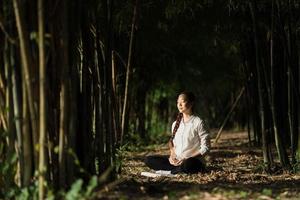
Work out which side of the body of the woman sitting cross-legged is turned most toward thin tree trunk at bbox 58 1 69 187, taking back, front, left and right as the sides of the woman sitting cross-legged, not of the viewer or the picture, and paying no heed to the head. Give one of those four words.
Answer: front

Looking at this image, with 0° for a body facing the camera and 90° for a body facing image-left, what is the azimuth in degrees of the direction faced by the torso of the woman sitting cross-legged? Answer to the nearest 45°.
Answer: approximately 45°

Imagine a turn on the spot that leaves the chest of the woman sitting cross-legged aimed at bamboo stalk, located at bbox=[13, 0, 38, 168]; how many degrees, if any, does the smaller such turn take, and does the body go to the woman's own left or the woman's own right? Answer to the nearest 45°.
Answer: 0° — they already face it

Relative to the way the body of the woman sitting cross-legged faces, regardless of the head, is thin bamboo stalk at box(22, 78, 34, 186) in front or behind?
in front

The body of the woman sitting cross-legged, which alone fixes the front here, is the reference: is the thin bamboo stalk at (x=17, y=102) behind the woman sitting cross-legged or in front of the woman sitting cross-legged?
in front
